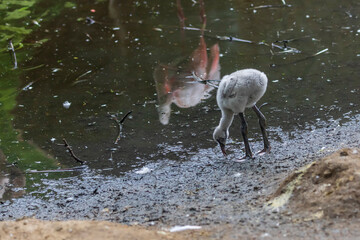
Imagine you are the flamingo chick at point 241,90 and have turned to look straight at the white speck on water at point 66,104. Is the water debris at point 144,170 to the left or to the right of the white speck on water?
left

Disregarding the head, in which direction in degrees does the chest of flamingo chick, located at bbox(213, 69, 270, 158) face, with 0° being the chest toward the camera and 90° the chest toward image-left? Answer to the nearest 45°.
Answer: approximately 90°

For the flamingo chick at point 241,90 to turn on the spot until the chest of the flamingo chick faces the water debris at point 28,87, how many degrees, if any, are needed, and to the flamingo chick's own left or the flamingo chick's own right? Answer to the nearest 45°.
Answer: approximately 45° to the flamingo chick's own right

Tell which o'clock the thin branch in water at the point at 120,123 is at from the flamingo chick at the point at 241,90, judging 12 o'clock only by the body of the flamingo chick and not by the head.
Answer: The thin branch in water is roughly at 1 o'clock from the flamingo chick.

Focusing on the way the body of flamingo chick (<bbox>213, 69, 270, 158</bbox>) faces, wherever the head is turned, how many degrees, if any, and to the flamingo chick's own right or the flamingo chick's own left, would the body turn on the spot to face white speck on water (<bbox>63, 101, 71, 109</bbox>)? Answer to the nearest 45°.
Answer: approximately 45° to the flamingo chick's own right

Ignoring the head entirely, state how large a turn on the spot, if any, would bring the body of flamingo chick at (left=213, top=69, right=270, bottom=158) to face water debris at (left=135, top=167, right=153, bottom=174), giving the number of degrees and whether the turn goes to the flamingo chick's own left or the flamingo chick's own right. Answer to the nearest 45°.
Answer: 0° — it already faces it

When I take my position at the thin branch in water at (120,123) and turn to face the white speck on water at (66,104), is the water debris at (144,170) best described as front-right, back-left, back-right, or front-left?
back-left
